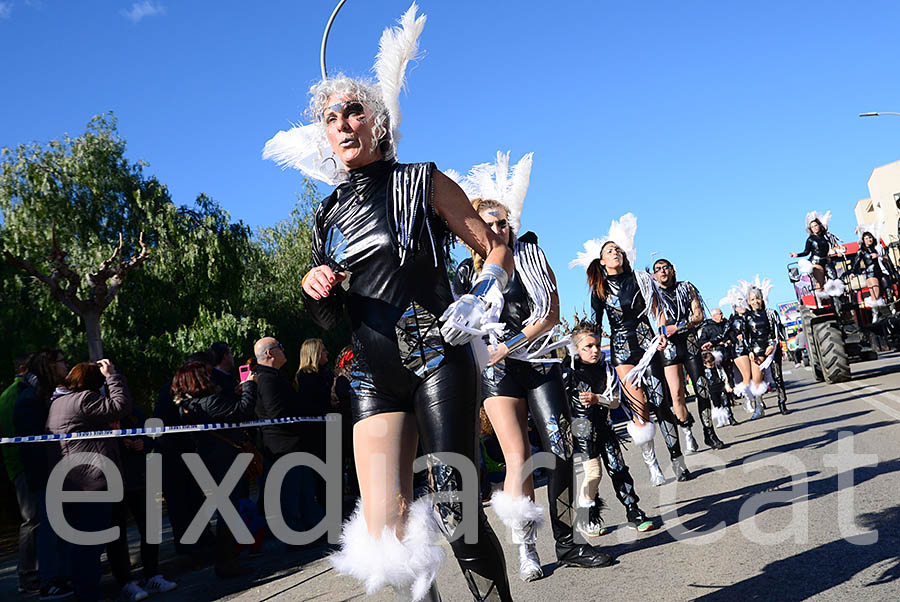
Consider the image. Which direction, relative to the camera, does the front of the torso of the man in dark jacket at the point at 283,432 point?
to the viewer's right

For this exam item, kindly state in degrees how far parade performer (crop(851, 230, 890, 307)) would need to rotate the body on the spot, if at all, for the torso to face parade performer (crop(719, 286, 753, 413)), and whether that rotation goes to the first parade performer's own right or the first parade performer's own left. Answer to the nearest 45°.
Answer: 0° — they already face them

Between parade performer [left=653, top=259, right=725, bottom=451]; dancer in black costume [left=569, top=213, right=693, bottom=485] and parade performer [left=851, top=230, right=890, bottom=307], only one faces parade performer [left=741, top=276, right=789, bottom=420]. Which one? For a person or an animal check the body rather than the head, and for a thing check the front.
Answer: parade performer [left=851, top=230, right=890, bottom=307]

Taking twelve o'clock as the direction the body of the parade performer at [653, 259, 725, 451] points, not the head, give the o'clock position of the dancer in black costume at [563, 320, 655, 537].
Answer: The dancer in black costume is roughly at 11 o'clock from the parade performer.

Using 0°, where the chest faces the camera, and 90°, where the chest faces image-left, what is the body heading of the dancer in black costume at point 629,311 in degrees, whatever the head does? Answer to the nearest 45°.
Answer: approximately 0°

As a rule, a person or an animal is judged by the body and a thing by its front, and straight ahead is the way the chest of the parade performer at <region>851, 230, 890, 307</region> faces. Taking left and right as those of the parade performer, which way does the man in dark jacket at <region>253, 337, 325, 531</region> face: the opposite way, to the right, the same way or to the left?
to the left

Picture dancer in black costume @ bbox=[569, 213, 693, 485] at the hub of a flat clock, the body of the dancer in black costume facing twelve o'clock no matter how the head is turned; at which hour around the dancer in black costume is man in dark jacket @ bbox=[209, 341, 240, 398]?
The man in dark jacket is roughly at 3 o'clock from the dancer in black costume.
